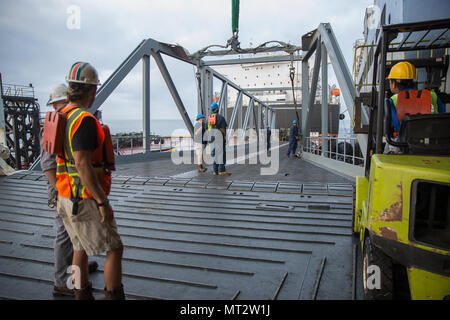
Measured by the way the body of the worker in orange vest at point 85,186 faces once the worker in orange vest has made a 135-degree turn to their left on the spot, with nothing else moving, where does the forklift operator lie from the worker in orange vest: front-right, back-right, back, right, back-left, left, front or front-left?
back

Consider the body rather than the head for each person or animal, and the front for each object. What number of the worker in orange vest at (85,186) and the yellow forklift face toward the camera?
0

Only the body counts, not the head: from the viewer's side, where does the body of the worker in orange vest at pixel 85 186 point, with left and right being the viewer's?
facing away from the viewer and to the right of the viewer
